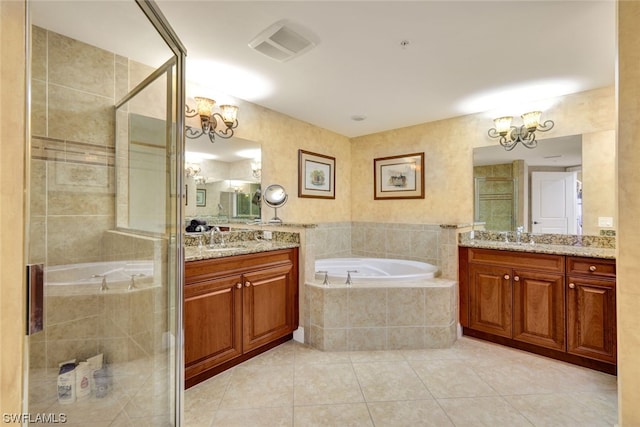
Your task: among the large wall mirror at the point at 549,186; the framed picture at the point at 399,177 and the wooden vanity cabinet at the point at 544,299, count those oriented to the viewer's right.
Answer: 0

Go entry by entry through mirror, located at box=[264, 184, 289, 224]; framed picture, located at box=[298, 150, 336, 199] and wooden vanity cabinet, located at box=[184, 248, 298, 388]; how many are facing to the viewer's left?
0

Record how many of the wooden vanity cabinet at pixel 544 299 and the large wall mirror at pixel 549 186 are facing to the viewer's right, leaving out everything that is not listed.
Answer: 0

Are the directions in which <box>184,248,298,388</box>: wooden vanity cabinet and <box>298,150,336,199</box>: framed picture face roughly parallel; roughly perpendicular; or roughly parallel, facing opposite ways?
roughly parallel

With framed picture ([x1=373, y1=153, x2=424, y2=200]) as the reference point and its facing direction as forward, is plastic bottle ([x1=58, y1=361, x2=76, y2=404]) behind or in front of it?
in front

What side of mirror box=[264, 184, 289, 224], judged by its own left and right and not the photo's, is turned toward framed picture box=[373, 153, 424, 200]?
left

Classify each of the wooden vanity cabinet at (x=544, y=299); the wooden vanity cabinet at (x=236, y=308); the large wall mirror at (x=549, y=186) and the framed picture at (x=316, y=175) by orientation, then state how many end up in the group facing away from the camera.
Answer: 0

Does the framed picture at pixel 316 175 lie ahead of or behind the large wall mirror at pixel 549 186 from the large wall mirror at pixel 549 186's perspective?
ahead

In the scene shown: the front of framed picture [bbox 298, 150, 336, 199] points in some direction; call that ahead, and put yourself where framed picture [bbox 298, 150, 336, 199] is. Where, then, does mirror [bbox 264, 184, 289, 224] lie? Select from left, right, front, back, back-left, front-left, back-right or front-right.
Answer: right

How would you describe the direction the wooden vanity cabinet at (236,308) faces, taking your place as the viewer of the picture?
facing the viewer and to the right of the viewer

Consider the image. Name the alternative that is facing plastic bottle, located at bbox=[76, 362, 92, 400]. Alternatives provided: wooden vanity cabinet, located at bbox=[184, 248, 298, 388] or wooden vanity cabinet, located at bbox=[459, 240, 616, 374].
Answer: wooden vanity cabinet, located at bbox=[459, 240, 616, 374]

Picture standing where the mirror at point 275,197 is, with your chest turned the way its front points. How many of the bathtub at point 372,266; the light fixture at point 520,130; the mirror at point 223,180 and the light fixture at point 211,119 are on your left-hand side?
2

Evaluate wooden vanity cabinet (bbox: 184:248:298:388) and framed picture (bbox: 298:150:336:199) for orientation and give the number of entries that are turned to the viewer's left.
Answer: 0

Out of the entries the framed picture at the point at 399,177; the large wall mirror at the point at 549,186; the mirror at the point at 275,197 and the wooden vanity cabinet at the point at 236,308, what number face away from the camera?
0

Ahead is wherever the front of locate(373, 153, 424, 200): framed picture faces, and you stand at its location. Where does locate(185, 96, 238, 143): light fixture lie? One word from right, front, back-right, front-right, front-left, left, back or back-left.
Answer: front

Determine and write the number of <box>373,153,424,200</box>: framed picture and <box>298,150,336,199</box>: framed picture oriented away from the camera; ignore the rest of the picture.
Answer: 0

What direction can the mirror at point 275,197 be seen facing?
toward the camera

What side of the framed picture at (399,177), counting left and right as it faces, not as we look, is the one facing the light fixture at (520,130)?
left

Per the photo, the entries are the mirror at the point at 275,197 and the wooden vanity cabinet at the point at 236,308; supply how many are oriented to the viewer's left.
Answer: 0
